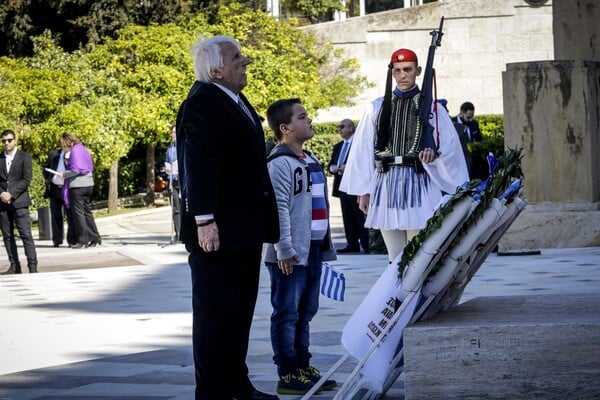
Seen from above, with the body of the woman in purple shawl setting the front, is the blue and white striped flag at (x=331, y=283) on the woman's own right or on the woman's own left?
on the woman's own left

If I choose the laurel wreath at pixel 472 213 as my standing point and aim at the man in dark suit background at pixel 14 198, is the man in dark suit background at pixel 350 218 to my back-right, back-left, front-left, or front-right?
front-right

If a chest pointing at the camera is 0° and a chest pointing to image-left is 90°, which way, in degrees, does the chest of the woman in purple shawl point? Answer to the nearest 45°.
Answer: approximately 90°

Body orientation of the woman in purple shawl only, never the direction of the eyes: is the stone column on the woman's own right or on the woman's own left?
on the woman's own left

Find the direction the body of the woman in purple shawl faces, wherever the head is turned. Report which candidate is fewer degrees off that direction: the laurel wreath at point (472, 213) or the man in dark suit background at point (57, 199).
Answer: the man in dark suit background

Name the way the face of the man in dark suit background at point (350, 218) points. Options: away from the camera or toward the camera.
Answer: toward the camera

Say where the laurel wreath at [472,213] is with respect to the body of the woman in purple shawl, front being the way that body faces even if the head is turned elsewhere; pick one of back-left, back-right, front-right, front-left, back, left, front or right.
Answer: left
